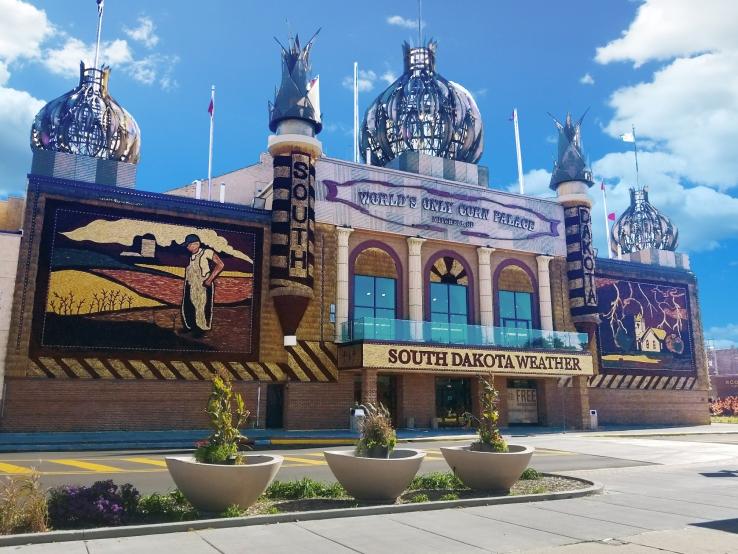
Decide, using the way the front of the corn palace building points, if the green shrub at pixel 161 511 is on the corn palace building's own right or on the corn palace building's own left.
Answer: on the corn palace building's own right

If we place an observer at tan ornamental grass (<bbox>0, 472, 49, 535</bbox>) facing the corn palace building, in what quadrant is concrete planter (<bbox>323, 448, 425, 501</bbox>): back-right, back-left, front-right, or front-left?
front-right

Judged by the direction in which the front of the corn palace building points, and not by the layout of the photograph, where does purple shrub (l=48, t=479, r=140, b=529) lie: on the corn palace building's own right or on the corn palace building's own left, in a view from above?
on the corn palace building's own right

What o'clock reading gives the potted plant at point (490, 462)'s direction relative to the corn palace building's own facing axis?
The potted plant is roughly at 1 o'clock from the corn palace building.

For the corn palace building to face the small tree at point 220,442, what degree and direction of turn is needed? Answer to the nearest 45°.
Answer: approximately 45° to its right

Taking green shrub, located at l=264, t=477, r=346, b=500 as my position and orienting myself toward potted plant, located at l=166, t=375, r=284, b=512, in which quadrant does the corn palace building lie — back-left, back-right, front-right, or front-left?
back-right

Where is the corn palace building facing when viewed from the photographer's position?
facing the viewer and to the right of the viewer

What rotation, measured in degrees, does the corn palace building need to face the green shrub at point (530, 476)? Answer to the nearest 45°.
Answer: approximately 45° to its right

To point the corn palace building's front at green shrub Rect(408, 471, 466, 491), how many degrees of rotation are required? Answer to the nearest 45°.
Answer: approximately 45° to its right

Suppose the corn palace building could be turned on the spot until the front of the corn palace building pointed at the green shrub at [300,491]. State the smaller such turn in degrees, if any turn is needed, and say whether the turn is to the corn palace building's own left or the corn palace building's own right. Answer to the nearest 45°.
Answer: approximately 45° to the corn palace building's own right
